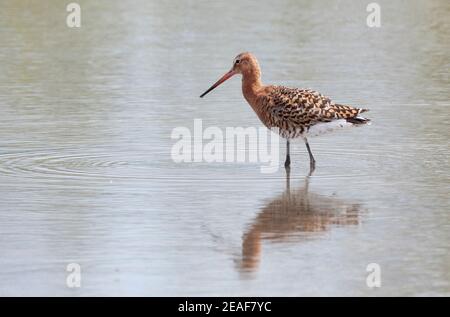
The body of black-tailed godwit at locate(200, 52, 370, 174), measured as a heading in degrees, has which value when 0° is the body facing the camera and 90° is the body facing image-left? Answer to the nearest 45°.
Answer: approximately 90°
